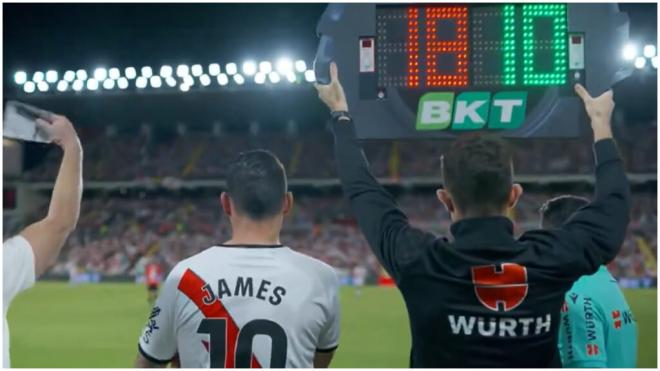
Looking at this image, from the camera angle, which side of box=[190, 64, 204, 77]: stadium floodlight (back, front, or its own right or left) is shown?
front

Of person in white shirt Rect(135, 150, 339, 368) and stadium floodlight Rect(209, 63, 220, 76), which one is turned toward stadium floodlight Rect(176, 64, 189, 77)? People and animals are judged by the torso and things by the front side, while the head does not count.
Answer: the person in white shirt

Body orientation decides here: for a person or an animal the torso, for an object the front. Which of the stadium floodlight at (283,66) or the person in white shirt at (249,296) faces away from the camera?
the person in white shirt

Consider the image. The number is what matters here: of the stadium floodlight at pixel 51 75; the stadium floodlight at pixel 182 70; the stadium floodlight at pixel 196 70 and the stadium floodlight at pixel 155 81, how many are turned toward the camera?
4

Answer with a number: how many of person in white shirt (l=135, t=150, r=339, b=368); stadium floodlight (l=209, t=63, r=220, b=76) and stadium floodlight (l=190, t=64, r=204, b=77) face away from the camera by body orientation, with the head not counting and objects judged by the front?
1

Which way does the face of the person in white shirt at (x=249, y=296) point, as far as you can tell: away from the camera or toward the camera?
away from the camera

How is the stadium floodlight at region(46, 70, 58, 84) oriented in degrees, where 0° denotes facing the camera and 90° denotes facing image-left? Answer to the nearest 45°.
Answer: approximately 0°

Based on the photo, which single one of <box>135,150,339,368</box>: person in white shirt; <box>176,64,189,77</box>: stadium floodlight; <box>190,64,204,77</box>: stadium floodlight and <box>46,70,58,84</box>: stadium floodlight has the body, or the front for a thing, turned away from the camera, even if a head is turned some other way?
the person in white shirt

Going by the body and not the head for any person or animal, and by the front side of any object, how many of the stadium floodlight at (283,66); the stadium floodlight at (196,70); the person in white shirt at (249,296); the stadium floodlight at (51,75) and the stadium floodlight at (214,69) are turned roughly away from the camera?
1

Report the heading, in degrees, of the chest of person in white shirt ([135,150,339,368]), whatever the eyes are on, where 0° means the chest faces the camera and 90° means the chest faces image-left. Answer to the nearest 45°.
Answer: approximately 180°

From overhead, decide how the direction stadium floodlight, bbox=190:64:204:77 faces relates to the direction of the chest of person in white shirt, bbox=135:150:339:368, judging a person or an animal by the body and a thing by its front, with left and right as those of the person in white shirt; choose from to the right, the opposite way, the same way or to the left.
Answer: the opposite way

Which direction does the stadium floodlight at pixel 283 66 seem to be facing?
toward the camera

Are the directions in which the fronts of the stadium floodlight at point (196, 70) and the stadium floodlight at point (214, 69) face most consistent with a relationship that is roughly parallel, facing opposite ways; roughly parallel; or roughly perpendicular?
roughly parallel

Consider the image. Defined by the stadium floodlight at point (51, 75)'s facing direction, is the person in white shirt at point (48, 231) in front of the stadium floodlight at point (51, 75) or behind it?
in front

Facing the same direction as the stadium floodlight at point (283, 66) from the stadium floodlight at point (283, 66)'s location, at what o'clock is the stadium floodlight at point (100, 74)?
the stadium floodlight at point (100, 74) is roughly at 3 o'clock from the stadium floodlight at point (283, 66).

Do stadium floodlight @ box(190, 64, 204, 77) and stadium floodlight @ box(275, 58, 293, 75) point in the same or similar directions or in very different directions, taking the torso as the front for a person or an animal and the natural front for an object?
same or similar directions

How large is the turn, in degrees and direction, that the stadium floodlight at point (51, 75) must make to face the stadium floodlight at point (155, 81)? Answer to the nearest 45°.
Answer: approximately 90° to its left

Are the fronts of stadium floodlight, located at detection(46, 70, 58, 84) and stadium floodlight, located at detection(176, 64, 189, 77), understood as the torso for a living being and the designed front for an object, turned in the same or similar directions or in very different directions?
same or similar directions

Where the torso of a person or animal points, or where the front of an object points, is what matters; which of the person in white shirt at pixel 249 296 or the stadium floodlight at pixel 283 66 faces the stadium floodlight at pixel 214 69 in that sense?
the person in white shirt

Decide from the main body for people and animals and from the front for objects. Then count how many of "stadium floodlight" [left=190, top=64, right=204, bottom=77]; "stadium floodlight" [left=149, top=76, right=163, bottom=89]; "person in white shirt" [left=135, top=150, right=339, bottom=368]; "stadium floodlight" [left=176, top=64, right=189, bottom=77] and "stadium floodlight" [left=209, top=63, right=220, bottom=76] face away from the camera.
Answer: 1

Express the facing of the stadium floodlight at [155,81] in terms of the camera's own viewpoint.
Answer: facing the viewer
